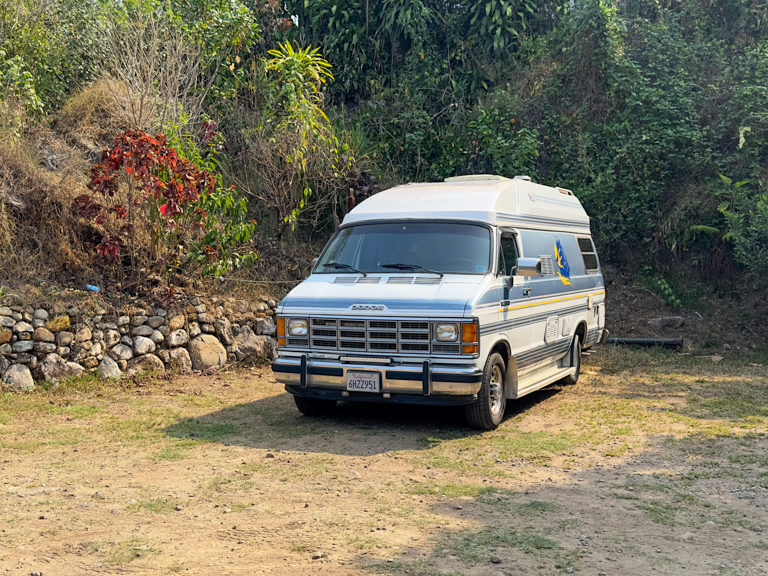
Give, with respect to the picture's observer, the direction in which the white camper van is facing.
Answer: facing the viewer and to the left of the viewer

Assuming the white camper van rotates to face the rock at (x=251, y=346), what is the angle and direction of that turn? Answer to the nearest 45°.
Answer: approximately 90° to its right

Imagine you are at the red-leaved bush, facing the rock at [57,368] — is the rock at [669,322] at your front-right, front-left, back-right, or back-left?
back-left

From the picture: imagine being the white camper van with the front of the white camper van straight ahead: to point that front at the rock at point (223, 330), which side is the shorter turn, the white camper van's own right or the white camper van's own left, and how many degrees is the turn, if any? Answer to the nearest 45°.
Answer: approximately 90° to the white camper van's own right

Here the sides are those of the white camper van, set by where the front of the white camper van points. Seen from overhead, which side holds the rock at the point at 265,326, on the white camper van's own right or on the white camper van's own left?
on the white camper van's own right

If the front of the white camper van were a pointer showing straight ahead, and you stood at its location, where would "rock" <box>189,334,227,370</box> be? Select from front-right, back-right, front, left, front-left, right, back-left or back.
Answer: right

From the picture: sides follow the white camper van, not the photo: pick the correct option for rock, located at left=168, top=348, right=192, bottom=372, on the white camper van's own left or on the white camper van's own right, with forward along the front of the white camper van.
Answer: on the white camper van's own right

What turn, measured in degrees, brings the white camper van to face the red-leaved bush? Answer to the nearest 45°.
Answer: approximately 90° to its right

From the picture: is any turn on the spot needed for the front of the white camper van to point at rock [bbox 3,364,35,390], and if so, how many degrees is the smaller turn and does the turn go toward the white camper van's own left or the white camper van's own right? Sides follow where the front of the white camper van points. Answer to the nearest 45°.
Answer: approximately 45° to the white camper van's own right

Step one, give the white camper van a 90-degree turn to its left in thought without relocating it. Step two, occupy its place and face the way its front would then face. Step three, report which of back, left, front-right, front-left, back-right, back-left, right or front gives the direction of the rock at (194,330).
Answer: back
